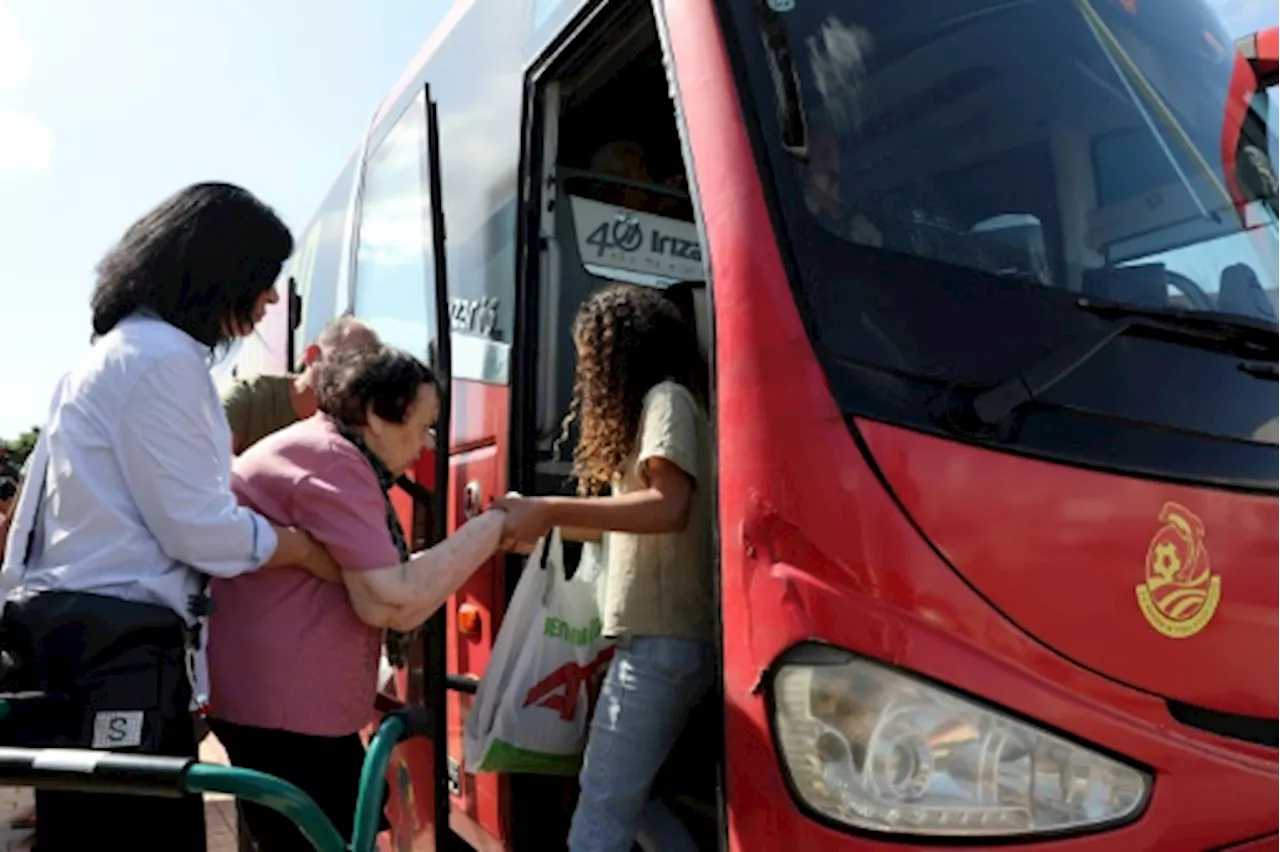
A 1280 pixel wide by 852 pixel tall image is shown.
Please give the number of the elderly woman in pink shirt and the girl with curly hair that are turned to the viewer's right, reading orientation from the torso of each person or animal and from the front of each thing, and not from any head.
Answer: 1

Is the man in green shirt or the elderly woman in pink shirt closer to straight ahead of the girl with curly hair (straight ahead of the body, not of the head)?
the elderly woman in pink shirt

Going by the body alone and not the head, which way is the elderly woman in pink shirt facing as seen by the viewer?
to the viewer's right

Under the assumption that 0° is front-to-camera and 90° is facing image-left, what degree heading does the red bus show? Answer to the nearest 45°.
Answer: approximately 315°

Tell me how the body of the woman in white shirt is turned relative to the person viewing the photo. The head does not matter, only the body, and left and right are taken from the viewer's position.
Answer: facing away from the viewer and to the right of the viewer

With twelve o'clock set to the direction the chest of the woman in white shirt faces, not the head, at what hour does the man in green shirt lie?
The man in green shirt is roughly at 11 o'clock from the woman in white shirt.

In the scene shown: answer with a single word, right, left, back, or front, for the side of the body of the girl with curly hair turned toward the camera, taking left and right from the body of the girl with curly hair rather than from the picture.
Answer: left

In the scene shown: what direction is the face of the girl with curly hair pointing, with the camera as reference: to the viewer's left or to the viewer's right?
to the viewer's left
